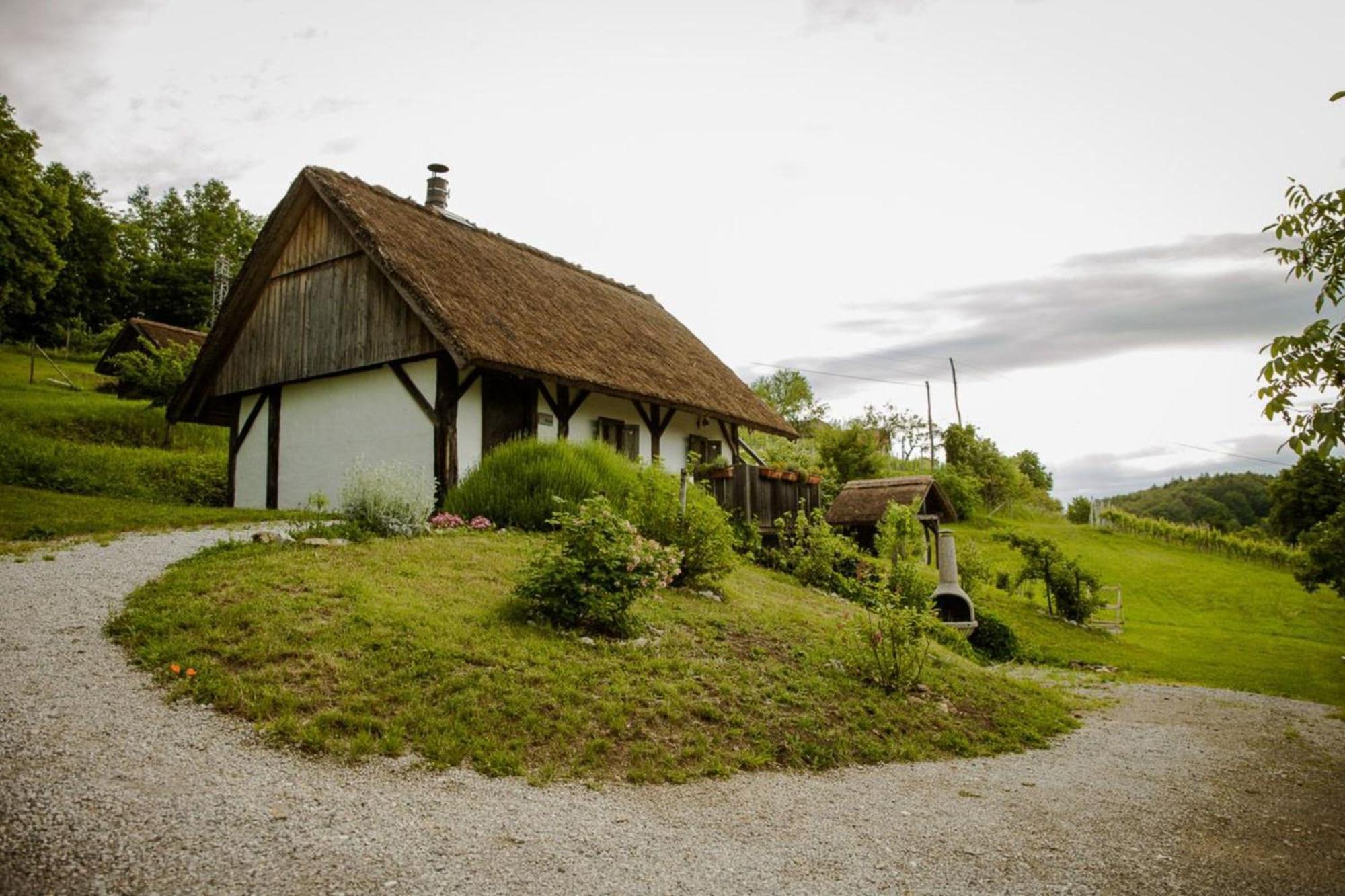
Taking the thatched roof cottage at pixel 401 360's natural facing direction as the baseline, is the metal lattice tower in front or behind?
behind

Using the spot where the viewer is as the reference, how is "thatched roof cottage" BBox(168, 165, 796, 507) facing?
facing the viewer and to the right of the viewer

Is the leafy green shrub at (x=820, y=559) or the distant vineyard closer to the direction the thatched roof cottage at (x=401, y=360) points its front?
the leafy green shrub

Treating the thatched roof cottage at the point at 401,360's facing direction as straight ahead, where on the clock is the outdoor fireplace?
The outdoor fireplace is roughly at 11 o'clock from the thatched roof cottage.

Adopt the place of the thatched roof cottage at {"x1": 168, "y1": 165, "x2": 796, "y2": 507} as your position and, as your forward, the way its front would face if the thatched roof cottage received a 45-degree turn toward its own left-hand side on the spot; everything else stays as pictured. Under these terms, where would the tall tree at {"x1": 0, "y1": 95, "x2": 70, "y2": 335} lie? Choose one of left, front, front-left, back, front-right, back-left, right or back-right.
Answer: back-left

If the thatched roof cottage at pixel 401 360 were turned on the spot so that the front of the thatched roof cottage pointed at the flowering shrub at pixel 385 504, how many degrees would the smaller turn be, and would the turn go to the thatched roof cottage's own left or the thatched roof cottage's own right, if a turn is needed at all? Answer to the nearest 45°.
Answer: approximately 45° to the thatched roof cottage's own right

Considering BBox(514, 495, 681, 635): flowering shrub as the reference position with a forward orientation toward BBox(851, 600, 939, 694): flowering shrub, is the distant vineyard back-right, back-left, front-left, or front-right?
front-left

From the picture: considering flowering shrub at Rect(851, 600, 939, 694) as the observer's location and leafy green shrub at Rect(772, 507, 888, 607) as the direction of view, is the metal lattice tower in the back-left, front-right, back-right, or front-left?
front-left

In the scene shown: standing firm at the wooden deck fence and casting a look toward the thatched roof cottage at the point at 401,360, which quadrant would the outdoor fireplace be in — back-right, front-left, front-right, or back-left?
back-left

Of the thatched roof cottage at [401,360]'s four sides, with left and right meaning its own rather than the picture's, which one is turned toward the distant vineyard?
left

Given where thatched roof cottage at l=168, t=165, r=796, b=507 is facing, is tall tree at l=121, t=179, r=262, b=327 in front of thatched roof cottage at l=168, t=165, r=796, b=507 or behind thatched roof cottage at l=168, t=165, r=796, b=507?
behind

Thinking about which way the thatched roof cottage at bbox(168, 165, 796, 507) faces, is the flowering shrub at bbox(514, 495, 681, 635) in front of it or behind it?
in front

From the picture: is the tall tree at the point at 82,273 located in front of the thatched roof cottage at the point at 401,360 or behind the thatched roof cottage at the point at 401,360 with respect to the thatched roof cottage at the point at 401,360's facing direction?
behind

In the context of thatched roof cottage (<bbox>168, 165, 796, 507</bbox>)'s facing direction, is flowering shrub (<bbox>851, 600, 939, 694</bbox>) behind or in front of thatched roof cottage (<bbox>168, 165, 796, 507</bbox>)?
in front
